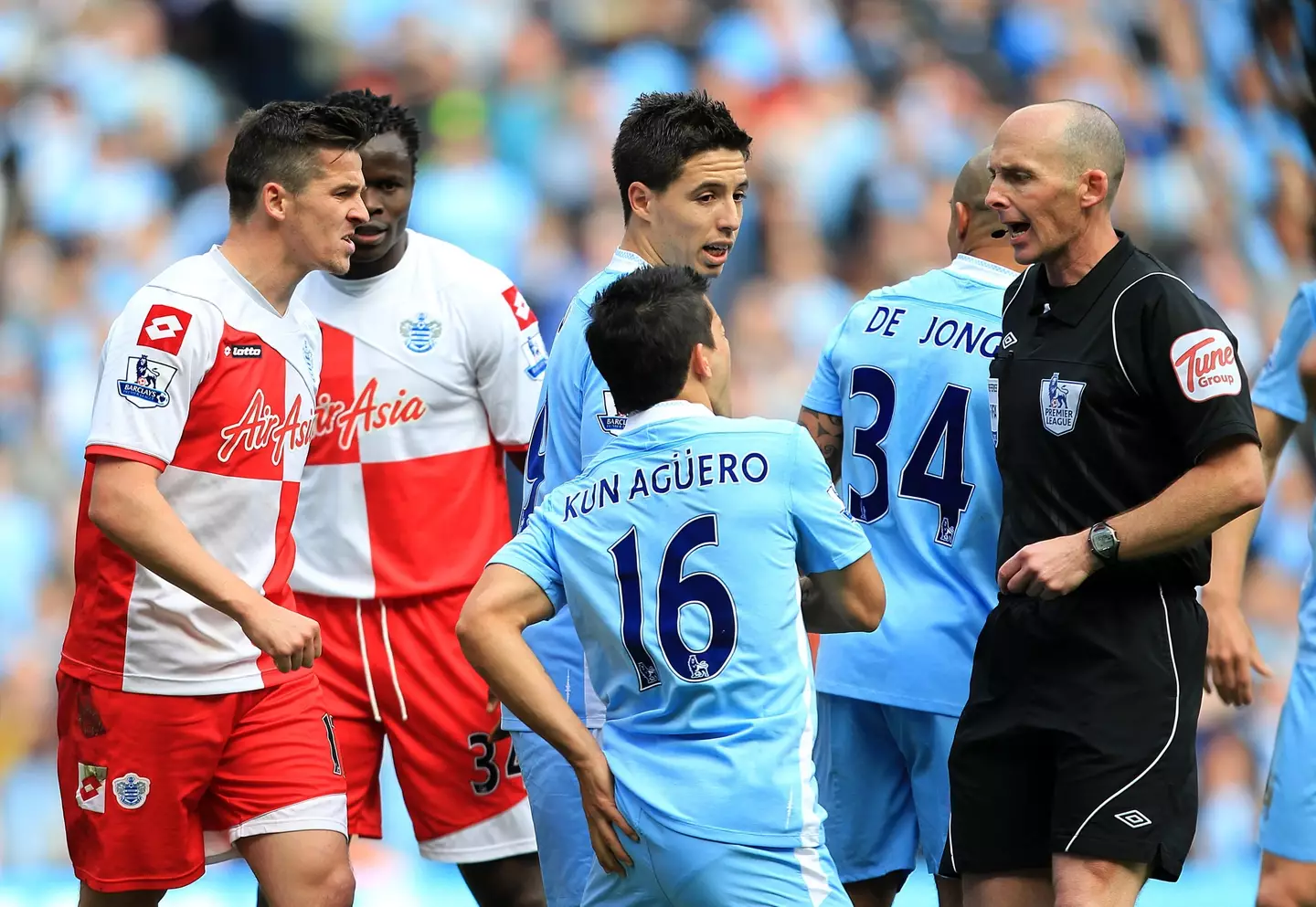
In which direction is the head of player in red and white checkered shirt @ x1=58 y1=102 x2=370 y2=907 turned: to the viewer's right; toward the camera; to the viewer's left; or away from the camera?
to the viewer's right

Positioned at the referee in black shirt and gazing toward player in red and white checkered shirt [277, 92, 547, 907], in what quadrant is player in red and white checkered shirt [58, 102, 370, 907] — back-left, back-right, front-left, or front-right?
front-left

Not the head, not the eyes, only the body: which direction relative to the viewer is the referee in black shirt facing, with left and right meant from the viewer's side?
facing the viewer and to the left of the viewer

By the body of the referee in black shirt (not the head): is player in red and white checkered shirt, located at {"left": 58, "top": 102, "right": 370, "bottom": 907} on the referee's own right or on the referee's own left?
on the referee's own right

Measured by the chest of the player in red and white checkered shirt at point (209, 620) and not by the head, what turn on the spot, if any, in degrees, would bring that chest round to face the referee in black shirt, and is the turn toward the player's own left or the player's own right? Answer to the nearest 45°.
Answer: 0° — they already face them

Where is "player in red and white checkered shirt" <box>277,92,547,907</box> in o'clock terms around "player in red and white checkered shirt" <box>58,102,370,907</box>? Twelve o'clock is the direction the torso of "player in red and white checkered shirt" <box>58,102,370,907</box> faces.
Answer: "player in red and white checkered shirt" <box>277,92,547,907</box> is roughly at 9 o'clock from "player in red and white checkered shirt" <box>58,102,370,907</box>.

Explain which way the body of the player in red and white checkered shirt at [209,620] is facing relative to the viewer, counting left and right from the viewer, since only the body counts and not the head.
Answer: facing the viewer and to the right of the viewer

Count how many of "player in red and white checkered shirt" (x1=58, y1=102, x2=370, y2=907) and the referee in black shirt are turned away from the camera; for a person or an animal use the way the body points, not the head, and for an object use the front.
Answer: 0

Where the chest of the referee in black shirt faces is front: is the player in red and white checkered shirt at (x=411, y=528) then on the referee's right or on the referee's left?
on the referee's right
